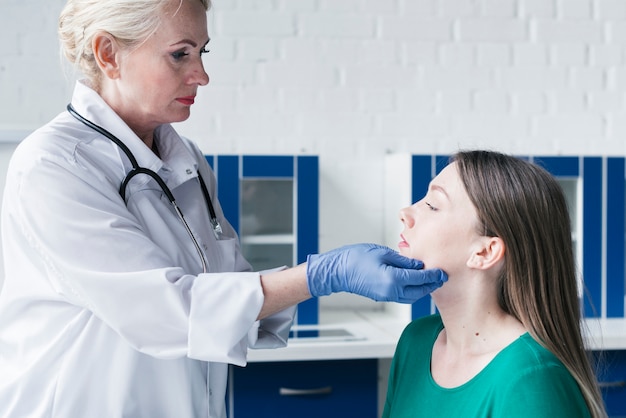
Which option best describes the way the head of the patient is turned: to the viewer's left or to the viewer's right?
to the viewer's left

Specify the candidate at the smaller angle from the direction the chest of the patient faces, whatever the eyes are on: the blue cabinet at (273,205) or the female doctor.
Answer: the female doctor

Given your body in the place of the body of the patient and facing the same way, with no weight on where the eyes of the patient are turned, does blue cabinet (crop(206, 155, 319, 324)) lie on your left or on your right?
on your right

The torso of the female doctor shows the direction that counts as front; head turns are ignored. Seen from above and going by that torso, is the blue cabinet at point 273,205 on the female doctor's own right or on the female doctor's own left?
on the female doctor's own left

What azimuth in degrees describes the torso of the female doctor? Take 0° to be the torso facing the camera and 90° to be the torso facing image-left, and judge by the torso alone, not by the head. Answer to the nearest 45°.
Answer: approximately 315°
